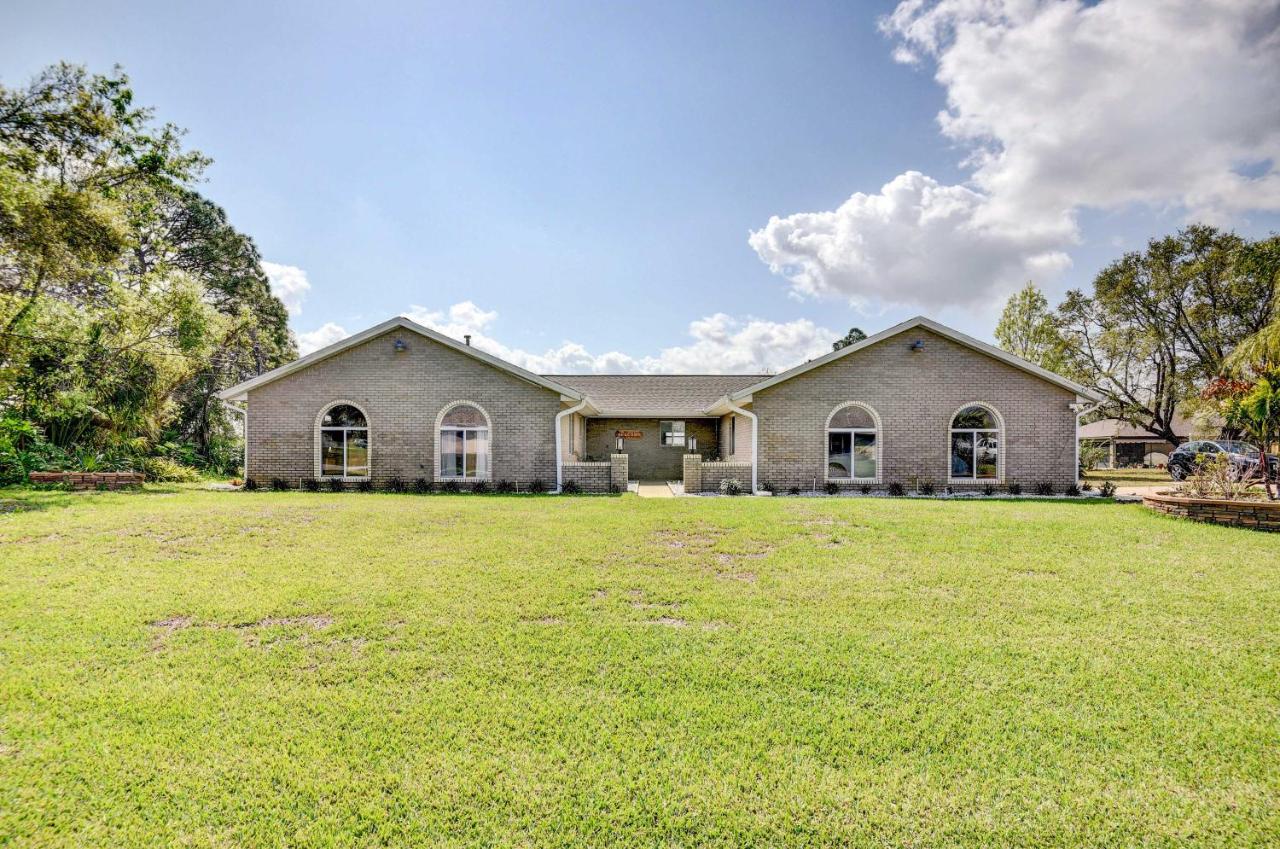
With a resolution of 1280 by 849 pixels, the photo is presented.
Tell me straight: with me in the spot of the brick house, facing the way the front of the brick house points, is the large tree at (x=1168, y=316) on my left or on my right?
on my left

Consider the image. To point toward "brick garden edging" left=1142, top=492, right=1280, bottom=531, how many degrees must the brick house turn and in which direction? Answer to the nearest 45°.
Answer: approximately 45° to its left

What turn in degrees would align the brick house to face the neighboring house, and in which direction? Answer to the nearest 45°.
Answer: approximately 135° to its left

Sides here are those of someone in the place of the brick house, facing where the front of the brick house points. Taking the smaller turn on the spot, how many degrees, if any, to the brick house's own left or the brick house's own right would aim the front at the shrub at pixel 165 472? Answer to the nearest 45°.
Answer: approximately 90° to the brick house's own right

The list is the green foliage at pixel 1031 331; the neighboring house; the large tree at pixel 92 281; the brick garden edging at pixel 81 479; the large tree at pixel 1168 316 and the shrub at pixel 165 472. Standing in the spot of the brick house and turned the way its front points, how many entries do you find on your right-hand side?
3

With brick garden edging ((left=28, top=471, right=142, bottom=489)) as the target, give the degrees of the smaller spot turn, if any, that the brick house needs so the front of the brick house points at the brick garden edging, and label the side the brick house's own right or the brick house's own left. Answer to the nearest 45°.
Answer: approximately 90° to the brick house's own right

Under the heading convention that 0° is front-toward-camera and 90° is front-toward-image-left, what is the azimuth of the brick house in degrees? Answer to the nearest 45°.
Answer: approximately 0°

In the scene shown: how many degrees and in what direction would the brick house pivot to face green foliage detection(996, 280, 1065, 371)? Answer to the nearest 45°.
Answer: approximately 135° to its left
